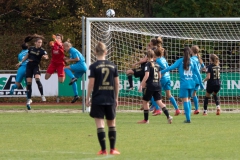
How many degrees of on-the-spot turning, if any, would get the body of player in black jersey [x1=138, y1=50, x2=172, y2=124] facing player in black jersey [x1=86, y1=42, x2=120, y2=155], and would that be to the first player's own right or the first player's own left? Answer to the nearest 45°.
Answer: approximately 135° to the first player's own left

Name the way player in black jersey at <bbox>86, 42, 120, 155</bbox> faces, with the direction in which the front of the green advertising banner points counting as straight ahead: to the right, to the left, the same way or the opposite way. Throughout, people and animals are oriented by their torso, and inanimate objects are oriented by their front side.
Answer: the opposite way

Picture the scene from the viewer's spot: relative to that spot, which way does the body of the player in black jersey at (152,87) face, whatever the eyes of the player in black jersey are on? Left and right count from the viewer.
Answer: facing away from the viewer and to the left of the viewer

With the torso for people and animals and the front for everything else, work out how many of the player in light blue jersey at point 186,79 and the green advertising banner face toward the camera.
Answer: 1

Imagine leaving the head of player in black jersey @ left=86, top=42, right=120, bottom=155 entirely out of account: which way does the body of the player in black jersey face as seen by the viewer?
away from the camera

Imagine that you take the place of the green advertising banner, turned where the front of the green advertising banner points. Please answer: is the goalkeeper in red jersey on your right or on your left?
on your right
